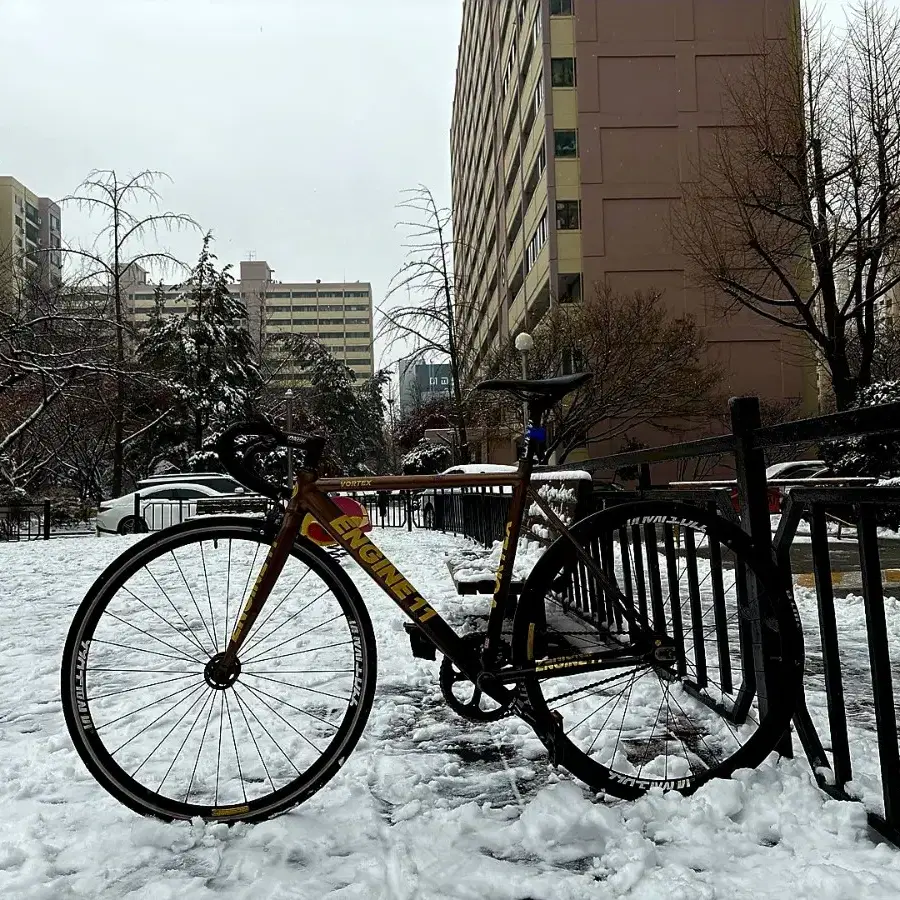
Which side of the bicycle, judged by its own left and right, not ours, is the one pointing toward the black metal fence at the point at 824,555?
back

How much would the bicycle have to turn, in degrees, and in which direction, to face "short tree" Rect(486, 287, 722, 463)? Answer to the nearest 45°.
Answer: approximately 90° to its right

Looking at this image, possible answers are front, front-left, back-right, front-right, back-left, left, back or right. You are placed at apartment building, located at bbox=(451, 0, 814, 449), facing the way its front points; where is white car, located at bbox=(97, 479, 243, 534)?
front-left

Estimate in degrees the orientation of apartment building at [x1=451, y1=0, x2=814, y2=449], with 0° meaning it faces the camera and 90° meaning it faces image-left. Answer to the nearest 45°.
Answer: approximately 90°

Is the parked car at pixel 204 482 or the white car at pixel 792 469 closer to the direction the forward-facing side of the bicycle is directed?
the parked car

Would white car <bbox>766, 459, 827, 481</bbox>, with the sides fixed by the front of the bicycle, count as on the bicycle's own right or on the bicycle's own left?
on the bicycle's own right

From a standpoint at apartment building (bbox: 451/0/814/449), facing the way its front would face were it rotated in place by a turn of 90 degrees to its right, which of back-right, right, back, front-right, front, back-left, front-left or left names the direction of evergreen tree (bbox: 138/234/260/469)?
left

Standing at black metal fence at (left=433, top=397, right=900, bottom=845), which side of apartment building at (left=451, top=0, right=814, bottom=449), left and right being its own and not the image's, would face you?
left

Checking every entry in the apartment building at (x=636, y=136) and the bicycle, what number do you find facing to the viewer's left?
2

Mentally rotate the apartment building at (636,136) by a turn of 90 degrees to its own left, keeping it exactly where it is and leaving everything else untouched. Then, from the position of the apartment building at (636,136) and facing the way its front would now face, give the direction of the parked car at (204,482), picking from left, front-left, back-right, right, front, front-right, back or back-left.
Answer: front-right

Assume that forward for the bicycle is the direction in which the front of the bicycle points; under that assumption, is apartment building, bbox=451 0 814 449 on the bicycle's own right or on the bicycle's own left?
on the bicycle's own right

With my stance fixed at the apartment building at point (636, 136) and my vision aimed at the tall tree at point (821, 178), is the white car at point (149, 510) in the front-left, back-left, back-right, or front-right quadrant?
front-right

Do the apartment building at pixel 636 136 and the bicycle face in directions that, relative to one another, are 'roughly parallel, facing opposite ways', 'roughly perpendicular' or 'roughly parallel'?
roughly parallel

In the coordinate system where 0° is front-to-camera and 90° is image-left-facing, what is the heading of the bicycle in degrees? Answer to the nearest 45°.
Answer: approximately 90°
